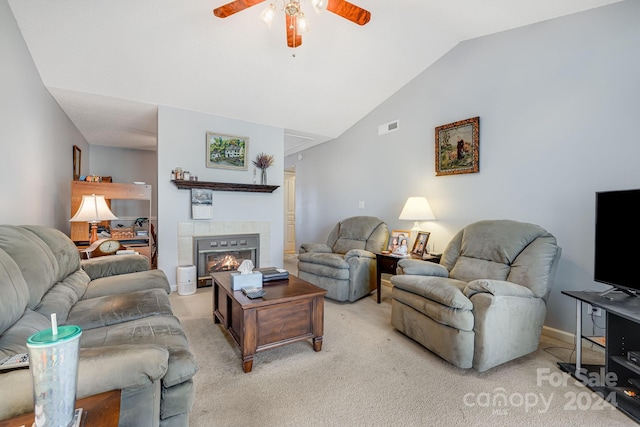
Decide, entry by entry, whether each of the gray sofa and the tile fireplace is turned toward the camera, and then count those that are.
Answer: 1

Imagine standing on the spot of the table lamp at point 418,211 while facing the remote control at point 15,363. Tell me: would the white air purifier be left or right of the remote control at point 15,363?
right

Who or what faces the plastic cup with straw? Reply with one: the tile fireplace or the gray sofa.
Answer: the tile fireplace

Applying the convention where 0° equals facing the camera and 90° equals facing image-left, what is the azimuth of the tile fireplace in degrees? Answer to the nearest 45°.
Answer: approximately 0°

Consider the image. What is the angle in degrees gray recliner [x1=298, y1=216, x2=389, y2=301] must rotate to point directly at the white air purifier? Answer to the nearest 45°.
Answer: approximately 45° to its right

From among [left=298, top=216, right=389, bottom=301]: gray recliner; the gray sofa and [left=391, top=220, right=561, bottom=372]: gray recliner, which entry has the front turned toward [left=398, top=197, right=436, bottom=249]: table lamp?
the gray sofa

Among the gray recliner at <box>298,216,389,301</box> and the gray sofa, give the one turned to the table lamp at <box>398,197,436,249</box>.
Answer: the gray sofa

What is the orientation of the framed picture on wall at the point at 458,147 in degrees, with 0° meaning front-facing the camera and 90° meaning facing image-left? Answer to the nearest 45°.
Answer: approximately 45°

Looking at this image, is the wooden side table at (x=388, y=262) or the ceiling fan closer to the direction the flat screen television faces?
the ceiling fan

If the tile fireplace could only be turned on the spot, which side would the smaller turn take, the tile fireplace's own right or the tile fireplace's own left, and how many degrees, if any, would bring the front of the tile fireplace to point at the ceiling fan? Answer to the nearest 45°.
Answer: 0° — it already faces it
